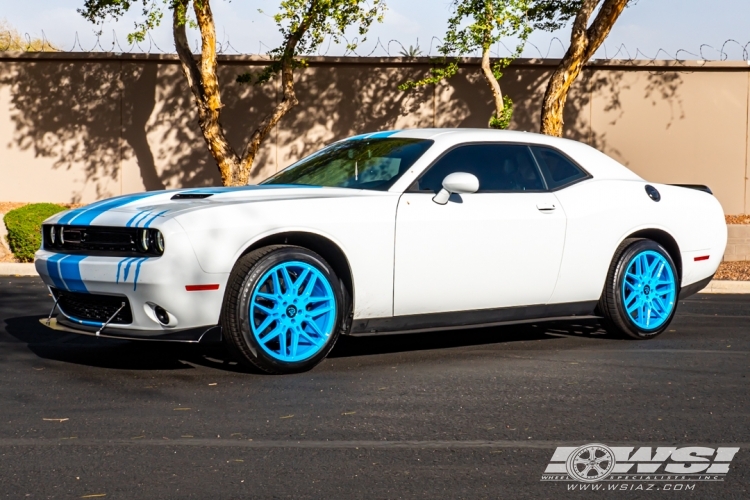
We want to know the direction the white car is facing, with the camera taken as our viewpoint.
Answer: facing the viewer and to the left of the viewer

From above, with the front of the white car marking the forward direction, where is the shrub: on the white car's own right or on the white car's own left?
on the white car's own right
